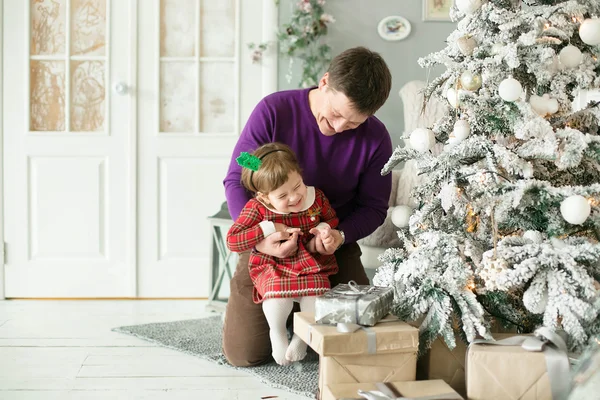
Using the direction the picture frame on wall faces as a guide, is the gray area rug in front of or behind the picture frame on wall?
in front

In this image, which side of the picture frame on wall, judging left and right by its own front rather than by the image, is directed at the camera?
front

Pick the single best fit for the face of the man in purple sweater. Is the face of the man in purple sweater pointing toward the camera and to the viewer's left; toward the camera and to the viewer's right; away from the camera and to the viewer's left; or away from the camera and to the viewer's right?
toward the camera and to the viewer's left

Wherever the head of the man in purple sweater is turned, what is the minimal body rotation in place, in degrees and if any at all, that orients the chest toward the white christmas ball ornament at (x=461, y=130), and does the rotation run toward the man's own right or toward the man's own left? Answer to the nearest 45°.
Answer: approximately 45° to the man's own left

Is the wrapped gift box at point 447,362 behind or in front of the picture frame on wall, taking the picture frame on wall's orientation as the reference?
in front

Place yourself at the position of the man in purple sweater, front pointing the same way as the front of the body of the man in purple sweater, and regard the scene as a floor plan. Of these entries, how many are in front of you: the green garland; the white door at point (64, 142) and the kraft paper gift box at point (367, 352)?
1

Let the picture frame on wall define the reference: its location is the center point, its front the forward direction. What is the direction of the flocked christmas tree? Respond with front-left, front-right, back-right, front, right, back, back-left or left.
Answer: front

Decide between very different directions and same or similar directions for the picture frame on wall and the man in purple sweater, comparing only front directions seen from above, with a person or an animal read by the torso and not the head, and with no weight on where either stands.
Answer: same or similar directions

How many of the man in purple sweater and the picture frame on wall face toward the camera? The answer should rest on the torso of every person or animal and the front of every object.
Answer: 2

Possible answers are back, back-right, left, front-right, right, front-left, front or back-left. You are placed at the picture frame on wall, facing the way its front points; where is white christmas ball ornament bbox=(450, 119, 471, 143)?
front

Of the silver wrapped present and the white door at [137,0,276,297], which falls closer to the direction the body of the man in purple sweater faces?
the silver wrapped present

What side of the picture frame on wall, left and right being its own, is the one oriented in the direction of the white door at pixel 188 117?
right

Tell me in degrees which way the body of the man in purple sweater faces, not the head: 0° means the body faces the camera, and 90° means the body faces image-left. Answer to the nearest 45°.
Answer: approximately 0°

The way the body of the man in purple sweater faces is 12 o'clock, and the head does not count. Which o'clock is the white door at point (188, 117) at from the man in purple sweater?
The white door is roughly at 5 o'clock from the man in purple sweater.

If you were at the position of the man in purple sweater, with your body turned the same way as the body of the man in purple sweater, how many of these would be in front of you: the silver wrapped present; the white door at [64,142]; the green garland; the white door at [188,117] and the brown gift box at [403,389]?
2

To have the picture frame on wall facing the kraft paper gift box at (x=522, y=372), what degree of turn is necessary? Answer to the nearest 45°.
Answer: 0° — it already faces it
